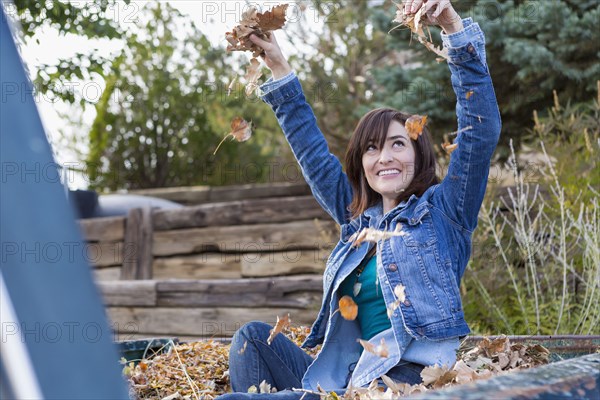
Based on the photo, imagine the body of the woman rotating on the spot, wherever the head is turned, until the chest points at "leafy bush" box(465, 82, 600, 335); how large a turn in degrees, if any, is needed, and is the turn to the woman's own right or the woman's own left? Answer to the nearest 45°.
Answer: approximately 180°

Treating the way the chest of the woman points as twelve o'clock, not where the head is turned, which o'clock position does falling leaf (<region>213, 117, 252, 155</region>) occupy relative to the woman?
The falling leaf is roughly at 2 o'clock from the woman.

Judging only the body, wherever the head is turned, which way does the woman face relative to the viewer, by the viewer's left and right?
facing the viewer and to the left of the viewer

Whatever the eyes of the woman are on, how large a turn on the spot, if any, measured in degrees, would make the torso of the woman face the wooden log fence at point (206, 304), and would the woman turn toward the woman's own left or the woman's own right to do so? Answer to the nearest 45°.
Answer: approximately 135° to the woman's own right

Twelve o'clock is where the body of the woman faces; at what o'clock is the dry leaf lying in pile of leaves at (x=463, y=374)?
The dry leaf lying in pile of leaves is roughly at 10 o'clock from the woman.

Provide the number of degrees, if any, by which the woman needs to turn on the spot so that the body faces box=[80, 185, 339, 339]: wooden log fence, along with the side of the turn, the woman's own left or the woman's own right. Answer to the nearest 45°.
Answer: approximately 135° to the woman's own right

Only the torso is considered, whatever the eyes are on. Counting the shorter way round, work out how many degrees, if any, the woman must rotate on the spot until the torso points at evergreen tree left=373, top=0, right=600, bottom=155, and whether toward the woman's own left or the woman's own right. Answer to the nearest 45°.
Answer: approximately 135° to the woman's own right

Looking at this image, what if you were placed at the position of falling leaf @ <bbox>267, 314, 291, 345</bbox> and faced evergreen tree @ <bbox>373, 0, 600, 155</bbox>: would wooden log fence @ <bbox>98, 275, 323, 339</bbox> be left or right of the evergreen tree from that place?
left
